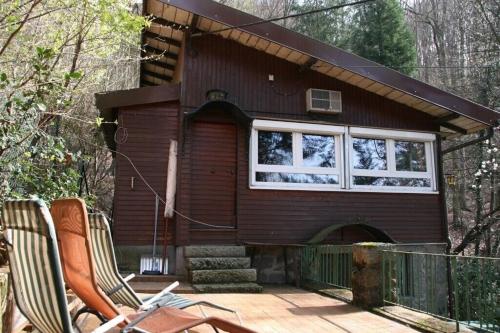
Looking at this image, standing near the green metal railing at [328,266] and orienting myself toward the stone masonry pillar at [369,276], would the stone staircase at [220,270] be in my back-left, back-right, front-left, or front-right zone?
back-right

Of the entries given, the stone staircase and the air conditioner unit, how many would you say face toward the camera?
2

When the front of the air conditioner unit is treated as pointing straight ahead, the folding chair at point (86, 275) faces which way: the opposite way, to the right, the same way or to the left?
to the left

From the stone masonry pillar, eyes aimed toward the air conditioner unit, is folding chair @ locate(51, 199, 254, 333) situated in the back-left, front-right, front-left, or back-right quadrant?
back-left

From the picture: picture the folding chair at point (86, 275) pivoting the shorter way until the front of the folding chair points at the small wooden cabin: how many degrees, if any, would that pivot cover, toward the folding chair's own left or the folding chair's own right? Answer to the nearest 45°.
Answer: approximately 90° to the folding chair's own left

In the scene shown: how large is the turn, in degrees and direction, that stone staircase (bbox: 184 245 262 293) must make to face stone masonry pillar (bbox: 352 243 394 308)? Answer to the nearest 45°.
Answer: approximately 45° to its left

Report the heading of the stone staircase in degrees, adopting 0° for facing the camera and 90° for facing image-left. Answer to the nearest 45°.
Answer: approximately 0°

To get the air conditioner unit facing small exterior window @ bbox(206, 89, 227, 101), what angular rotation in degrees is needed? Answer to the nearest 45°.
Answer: approximately 45° to its right
